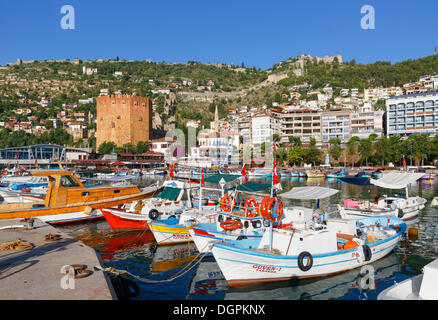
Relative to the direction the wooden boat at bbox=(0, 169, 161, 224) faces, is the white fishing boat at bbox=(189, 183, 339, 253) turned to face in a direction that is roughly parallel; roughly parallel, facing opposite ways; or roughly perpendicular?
roughly parallel, facing opposite ways

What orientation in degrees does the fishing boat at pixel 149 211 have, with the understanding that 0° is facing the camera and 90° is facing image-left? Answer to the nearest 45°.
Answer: approximately 45°

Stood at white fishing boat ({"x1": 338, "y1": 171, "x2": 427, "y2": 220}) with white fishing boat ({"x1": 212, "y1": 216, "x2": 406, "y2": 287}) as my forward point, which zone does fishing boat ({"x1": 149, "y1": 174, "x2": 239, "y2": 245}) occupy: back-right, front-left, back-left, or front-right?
front-right

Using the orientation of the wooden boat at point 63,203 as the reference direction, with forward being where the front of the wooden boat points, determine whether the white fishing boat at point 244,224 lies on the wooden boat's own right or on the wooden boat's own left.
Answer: on the wooden boat's own right

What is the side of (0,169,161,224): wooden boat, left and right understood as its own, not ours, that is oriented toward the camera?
right

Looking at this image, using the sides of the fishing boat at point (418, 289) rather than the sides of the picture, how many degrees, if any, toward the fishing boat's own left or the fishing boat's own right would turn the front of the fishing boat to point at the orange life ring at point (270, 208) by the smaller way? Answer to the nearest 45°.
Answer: approximately 90° to the fishing boat's own right

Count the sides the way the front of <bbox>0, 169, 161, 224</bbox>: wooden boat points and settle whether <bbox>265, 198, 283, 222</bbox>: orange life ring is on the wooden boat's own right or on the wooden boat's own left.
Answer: on the wooden boat's own right

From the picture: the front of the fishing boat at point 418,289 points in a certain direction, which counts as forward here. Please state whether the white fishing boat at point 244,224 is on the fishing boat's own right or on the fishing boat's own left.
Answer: on the fishing boat's own right

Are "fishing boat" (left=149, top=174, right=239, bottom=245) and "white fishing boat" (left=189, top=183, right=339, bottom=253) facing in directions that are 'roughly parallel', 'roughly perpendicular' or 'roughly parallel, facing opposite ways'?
roughly parallel

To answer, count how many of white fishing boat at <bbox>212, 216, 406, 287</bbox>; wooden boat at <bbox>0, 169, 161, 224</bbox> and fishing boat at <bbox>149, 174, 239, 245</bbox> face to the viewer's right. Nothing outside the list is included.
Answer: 1

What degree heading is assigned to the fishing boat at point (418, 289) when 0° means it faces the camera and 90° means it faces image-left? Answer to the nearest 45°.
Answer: approximately 45°
